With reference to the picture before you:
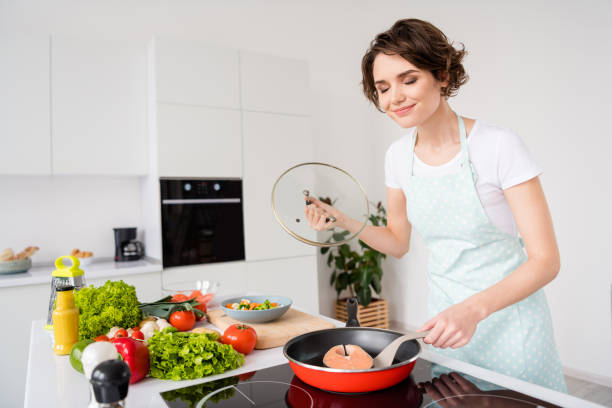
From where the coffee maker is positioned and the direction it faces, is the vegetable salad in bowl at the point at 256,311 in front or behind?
in front

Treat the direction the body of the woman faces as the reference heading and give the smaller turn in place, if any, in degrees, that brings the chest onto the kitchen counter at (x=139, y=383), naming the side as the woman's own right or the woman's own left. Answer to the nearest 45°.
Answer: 0° — they already face it

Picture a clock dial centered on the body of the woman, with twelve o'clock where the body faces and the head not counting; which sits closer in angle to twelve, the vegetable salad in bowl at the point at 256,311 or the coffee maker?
the vegetable salad in bowl

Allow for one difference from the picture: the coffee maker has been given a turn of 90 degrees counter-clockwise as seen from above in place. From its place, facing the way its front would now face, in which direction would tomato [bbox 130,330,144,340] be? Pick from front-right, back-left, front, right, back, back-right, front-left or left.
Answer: back-right

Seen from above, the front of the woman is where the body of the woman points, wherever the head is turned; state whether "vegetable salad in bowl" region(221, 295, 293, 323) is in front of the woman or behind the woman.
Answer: in front

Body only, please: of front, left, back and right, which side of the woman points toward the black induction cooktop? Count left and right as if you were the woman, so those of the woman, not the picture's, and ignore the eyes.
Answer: front

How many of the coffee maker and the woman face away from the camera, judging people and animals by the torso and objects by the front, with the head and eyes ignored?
0

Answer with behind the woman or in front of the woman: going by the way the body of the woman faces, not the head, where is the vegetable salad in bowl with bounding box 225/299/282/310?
in front

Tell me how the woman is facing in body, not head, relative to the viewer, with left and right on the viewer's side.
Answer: facing the viewer and to the left of the viewer

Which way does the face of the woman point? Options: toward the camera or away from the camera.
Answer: toward the camera
